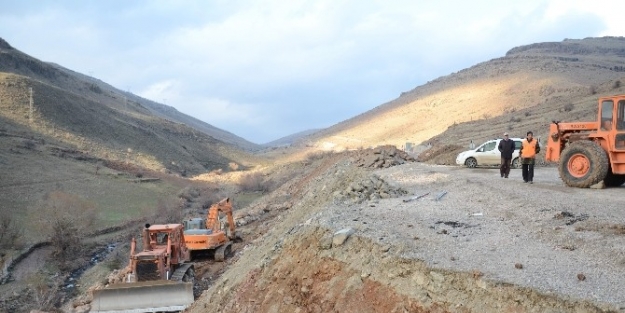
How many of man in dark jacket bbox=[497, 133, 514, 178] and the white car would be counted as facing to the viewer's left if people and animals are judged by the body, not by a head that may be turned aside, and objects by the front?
1

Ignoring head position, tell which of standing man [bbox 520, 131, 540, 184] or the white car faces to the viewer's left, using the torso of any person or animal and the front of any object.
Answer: the white car

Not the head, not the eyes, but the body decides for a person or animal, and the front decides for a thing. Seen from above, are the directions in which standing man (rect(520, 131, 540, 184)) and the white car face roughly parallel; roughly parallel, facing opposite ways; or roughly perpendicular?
roughly perpendicular

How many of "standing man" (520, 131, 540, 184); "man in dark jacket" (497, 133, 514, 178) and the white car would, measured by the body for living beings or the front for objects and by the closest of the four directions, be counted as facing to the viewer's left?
1

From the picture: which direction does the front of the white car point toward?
to the viewer's left

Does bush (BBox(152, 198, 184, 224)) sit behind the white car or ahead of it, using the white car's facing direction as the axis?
ahead

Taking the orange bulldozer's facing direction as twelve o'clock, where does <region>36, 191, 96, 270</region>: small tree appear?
The small tree is roughly at 4 o'clock from the orange bulldozer.

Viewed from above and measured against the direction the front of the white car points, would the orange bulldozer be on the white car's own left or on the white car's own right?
on the white car's own left

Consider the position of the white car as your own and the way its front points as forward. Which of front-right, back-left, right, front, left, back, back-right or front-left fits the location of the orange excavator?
front-left

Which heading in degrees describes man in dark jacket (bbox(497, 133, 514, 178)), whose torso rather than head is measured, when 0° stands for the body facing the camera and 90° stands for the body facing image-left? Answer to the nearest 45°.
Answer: approximately 0°
